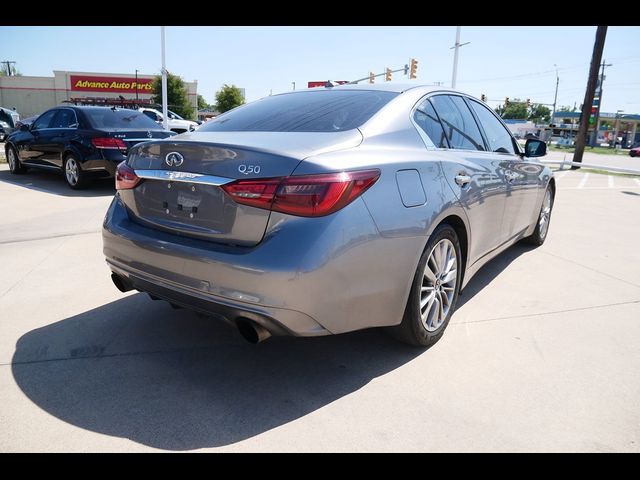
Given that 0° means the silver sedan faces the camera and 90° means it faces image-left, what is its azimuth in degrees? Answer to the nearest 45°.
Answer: approximately 225°

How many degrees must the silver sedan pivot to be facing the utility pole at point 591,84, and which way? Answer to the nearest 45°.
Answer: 0° — it already faces it

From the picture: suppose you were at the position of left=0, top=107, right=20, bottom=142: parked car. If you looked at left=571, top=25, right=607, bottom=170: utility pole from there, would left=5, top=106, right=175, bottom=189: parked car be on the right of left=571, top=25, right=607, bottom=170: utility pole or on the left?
right

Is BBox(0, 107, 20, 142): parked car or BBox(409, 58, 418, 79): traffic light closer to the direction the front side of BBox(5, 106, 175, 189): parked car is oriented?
the parked car

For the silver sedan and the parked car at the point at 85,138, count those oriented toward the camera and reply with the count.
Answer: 0

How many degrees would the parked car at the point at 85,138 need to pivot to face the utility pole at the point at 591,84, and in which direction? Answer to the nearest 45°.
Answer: approximately 135° to its right

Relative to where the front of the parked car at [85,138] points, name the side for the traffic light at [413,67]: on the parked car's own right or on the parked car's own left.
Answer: on the parked car's own right

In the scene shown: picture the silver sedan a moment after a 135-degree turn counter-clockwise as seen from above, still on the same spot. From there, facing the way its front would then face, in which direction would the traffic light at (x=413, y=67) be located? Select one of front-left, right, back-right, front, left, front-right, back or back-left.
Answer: right

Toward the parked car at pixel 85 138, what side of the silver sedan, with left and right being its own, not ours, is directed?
left

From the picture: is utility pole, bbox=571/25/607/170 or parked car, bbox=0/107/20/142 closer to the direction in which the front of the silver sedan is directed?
the utility pole

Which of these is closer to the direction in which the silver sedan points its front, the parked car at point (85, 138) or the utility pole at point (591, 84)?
the utility pole

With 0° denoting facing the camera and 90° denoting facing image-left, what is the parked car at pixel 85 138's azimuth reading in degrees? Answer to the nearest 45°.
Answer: approximately 135°
